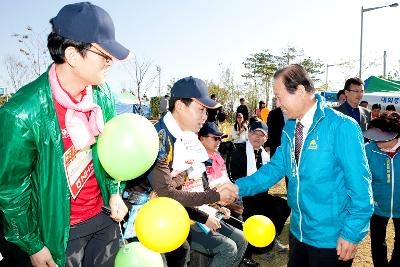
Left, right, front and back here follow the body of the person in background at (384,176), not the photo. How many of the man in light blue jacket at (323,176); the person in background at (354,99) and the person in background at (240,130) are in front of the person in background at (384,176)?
1

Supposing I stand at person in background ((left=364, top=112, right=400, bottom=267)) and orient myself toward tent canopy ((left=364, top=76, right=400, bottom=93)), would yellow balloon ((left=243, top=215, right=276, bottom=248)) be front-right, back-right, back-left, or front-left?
back-left

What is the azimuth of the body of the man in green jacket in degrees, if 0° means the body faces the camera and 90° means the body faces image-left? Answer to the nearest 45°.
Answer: approximately 315°

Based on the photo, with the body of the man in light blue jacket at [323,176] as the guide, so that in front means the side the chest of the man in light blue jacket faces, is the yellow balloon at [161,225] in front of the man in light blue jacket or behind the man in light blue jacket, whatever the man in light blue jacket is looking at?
in front

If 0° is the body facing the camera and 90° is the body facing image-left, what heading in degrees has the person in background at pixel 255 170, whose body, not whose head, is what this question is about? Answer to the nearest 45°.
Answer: approximately 315°

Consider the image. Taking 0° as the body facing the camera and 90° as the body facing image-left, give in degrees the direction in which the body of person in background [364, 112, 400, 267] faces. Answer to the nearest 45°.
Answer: approximately 0°

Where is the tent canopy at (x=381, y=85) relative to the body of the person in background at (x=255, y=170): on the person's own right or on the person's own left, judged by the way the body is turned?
on the person's own left

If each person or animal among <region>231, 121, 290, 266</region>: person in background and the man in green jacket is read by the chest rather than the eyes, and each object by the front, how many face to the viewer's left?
0

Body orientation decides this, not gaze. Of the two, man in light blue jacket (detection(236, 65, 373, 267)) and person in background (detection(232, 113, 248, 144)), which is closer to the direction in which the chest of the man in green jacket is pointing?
the man in light blue jacket

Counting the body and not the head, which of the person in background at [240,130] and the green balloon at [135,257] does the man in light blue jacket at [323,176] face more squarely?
the green balloon

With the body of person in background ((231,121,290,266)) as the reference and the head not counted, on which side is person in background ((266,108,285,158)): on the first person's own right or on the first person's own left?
on the first person's own left
